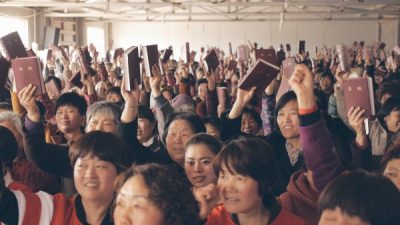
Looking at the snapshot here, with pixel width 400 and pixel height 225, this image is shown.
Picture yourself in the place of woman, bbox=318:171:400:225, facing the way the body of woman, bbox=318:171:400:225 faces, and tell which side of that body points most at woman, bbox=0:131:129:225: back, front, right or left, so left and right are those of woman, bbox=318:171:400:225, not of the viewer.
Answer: right

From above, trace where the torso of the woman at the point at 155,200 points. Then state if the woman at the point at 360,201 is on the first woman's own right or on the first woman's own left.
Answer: on the first woman's own left

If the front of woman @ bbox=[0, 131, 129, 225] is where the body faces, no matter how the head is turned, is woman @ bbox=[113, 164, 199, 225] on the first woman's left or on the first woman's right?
on the first woman's left

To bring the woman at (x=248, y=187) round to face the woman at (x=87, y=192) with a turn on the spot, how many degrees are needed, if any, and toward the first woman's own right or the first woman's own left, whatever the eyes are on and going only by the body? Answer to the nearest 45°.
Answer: approximately 45° to the first woman's own right

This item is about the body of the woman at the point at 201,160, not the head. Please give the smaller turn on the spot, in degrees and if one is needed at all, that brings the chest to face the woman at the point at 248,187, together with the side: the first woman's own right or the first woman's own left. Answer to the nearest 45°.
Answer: approximately 45° to the first woman's own left

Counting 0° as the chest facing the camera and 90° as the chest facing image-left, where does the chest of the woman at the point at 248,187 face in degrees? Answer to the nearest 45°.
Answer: approximately 45°

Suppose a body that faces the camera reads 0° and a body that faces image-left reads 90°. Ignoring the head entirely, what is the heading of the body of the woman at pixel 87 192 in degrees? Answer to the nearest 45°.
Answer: approximately 45°

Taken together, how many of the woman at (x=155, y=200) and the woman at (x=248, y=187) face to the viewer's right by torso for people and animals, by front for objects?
0

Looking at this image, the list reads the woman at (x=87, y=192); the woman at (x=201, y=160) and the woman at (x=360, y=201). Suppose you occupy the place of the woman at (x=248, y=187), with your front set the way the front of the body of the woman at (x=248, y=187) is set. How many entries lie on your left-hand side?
1

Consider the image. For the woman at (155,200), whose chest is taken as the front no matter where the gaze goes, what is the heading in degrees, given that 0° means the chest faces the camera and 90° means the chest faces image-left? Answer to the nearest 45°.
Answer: approximately 45°
